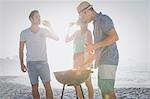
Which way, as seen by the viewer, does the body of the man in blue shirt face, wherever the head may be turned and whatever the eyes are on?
to the viewer's left
